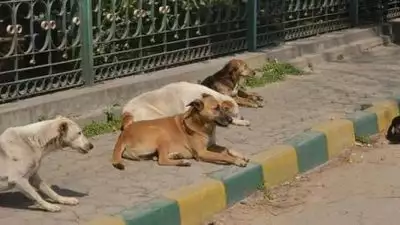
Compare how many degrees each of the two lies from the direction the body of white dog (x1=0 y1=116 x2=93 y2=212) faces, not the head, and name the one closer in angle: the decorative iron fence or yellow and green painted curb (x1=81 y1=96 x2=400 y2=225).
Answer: the yellow and green painted curb

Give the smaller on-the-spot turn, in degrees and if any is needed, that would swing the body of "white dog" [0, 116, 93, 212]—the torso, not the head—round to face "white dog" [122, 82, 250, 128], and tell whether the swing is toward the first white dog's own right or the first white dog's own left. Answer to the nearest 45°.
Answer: approximately 45° to the first white dog's own left

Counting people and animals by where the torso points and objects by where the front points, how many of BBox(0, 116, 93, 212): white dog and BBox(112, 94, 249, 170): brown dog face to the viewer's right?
2

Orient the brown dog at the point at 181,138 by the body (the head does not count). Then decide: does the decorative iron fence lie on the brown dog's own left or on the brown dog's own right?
on the brown dog's own left

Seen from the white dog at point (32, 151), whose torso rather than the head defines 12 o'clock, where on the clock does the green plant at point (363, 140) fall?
The green plant is roughly at 11 o'clock from the white dog.

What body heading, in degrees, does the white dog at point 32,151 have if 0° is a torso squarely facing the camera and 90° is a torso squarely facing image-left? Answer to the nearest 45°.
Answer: approximately 270°

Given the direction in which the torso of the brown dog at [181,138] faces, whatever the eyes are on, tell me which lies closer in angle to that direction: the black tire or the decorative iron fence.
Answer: the black tire

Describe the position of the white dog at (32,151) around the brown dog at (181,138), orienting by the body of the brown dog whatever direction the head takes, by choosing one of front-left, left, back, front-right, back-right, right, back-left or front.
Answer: back-right

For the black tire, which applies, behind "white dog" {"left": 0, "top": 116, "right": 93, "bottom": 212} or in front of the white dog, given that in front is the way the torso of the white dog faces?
in front

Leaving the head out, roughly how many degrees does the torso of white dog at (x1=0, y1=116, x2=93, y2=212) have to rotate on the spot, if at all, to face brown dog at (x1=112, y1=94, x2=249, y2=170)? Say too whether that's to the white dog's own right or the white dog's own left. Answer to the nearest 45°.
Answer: approximately 45° to the white dog's own left

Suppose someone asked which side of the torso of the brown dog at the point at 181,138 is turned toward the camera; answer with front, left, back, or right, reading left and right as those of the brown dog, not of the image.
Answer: right
